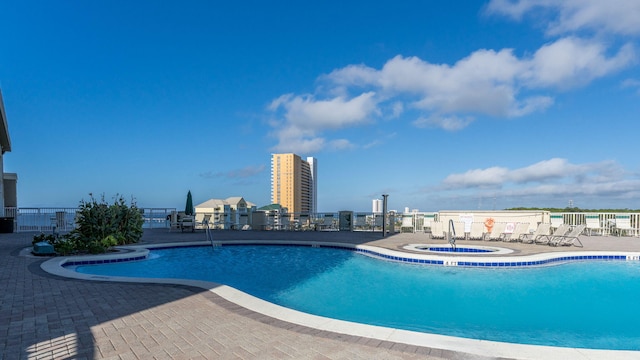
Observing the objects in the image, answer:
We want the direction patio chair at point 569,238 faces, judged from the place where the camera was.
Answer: facing to the left of the viewer

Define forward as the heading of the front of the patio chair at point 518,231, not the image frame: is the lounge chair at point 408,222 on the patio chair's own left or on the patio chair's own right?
on the patio chair's own right

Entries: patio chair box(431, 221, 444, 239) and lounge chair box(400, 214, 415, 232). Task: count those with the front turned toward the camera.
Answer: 2

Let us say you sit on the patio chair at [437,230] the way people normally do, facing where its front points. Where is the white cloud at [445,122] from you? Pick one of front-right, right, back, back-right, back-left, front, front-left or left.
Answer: back

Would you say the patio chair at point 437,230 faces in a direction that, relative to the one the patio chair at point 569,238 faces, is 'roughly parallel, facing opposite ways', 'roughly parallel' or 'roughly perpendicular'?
roughly perpendicular

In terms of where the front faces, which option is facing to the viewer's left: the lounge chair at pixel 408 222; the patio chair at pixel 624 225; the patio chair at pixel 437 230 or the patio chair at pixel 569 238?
the patio chair at pixel 569 238

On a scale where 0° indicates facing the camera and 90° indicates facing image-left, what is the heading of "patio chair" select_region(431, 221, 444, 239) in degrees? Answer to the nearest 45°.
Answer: approximately 0°

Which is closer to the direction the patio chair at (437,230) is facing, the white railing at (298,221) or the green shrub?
the green shrub

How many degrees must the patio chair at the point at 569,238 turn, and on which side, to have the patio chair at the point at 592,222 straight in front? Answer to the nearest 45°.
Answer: approximately 90° to its right

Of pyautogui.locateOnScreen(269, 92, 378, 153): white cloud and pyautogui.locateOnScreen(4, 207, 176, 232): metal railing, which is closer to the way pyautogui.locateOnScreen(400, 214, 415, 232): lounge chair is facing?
the metal railing
